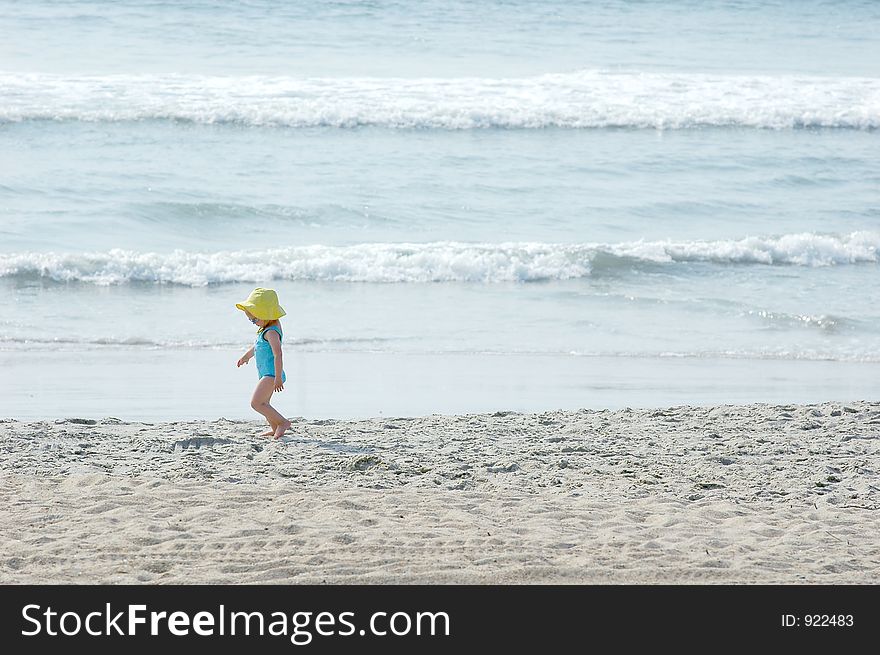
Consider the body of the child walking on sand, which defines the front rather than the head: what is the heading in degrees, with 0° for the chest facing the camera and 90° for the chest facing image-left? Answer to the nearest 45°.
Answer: approximately 90°
